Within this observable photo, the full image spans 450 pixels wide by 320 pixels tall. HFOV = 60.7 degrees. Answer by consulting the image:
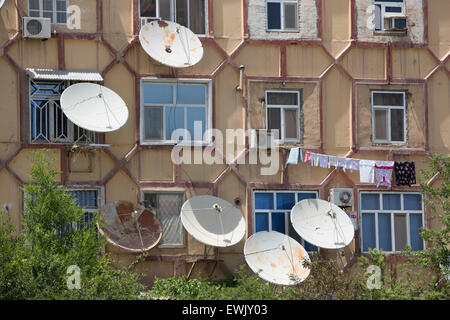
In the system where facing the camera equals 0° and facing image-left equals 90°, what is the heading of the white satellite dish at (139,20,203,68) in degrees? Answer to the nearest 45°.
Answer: approximately 315°

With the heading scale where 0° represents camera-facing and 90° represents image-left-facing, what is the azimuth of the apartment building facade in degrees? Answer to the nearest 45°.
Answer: approximately 0°

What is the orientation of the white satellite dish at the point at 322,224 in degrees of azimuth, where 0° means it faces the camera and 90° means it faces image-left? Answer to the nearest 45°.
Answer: approximately 315°

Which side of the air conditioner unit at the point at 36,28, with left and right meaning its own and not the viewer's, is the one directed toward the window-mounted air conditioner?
left

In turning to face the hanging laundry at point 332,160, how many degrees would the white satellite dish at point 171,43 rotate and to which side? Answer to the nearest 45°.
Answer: approximately 45° to its left
